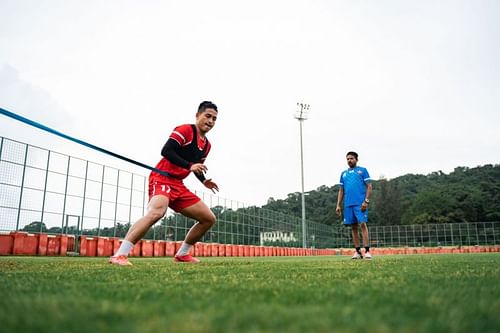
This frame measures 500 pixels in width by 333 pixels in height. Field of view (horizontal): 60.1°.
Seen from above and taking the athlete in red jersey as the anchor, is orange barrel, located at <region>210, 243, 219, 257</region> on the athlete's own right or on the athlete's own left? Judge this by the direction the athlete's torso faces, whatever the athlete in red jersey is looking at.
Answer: on the athlete's own left

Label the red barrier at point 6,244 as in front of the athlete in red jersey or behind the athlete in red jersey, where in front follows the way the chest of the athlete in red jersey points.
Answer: behind

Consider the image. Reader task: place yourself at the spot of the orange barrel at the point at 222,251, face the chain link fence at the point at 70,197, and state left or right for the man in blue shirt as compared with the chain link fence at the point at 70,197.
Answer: left

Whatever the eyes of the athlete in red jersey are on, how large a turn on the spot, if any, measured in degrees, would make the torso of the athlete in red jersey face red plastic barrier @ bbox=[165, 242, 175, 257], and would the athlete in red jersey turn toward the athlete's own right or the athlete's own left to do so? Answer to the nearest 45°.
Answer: approximately 135° to the athlete's own left

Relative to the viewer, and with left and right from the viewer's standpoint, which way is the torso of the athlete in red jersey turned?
facing the viewer and to the right of the viewer

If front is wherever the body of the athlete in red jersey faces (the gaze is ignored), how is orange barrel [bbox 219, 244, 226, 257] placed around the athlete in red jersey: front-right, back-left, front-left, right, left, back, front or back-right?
back-left

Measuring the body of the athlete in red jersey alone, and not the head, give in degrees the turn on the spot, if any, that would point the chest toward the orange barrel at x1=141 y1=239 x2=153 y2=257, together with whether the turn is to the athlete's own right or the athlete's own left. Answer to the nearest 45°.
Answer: approximately 135° to the athlete's own left

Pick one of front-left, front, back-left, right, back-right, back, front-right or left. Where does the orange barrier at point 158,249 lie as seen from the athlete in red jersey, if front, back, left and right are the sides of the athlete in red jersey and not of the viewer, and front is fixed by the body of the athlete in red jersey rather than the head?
back-left

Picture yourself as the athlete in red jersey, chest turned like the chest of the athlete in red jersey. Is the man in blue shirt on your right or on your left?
on your left

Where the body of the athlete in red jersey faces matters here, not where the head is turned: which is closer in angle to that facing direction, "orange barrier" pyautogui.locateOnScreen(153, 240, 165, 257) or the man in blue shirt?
the man in blue shirt
